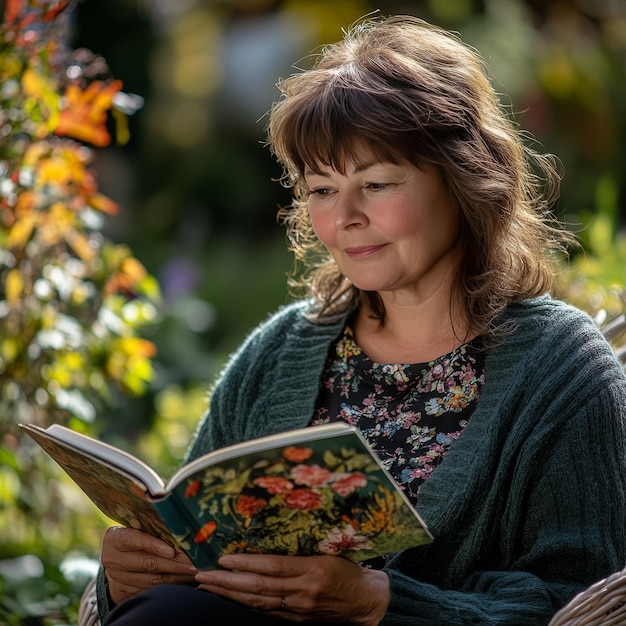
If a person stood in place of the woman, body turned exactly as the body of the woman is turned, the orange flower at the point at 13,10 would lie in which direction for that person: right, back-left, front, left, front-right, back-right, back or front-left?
right

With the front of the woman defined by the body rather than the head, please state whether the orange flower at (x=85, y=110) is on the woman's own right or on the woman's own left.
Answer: on the woman's own right

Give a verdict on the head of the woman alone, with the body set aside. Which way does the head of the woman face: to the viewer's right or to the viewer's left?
to the viewer's left

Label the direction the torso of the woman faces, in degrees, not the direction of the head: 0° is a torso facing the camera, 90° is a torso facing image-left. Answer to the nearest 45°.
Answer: approximately 45°
